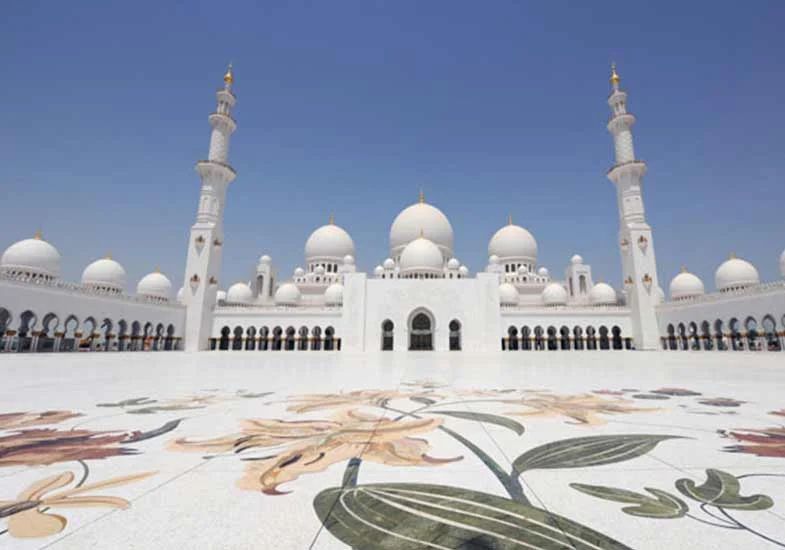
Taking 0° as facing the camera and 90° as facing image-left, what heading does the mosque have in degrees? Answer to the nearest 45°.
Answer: approximately 0°
